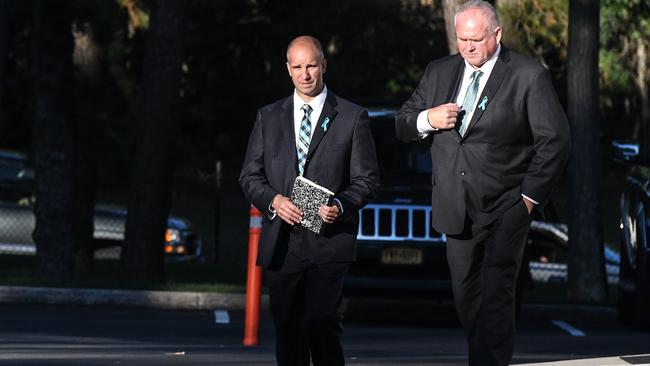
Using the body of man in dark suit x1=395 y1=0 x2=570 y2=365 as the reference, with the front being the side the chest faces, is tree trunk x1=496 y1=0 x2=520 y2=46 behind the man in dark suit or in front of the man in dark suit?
behind

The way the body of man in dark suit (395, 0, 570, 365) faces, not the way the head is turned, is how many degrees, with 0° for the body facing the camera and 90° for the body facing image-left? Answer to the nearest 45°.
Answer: approximately 45°

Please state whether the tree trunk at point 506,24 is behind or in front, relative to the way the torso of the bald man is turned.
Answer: behind

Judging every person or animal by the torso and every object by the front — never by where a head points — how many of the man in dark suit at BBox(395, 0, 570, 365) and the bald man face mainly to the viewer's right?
0

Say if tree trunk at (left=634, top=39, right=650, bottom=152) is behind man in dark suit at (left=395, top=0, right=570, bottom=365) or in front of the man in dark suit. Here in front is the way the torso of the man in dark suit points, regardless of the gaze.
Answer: behind

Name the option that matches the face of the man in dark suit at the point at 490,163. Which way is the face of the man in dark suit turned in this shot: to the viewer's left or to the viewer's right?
to the viewer's left

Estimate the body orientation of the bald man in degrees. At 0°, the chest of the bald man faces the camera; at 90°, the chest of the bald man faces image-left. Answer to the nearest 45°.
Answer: approximately 0°

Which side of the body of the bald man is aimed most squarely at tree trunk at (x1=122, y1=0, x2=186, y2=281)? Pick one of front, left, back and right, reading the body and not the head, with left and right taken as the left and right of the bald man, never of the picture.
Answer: back

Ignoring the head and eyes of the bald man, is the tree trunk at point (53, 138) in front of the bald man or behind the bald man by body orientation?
behind

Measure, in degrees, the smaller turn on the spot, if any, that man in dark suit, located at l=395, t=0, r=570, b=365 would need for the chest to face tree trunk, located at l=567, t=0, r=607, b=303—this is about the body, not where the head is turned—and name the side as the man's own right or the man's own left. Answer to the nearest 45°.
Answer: approximately 135° to the man's own right
